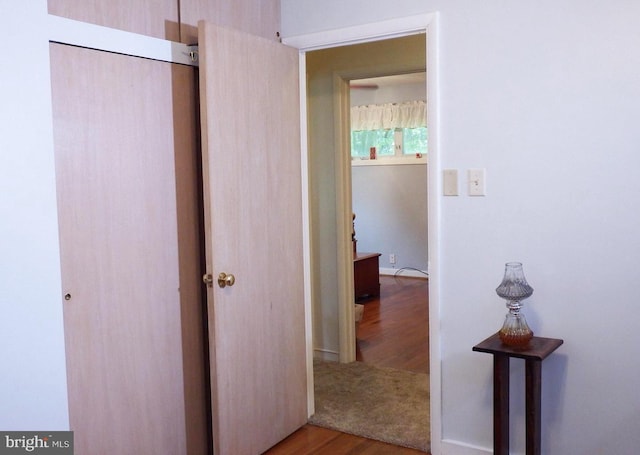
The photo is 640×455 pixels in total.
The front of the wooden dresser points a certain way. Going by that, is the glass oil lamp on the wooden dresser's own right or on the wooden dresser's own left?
on the wooden dresser's own right

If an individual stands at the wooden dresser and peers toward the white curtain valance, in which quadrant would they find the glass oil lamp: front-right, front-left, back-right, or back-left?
back-right

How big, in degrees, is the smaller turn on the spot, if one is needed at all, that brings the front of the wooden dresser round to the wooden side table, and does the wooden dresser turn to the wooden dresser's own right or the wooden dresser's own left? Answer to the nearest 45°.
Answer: approximately 90° to the wooden dresser's own right

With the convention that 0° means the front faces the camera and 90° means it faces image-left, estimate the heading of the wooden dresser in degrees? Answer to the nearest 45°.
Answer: approximately 270°
